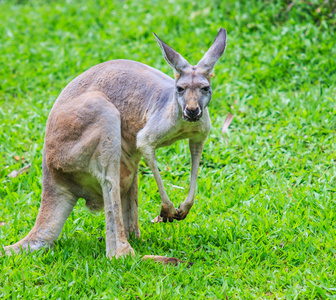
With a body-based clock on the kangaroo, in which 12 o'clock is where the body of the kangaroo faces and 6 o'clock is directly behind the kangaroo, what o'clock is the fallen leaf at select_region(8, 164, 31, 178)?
The fallen leaf is roughly at 6 o'clock from the kangaroo.

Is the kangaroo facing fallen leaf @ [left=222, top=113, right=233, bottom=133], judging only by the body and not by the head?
no

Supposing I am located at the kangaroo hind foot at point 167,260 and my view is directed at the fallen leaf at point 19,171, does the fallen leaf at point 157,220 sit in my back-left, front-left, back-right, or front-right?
front-right

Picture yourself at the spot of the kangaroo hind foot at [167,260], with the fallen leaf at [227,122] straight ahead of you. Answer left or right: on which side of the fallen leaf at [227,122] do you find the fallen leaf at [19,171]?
left

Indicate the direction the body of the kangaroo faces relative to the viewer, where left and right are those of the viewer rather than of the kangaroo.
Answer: facing the viewer and to the right of the viewer

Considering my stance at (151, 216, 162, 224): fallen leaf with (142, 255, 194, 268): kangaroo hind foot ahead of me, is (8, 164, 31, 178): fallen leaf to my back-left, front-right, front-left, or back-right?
back-right

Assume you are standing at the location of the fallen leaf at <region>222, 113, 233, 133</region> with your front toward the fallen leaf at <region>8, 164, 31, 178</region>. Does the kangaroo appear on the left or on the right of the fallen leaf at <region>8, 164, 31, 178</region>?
left
